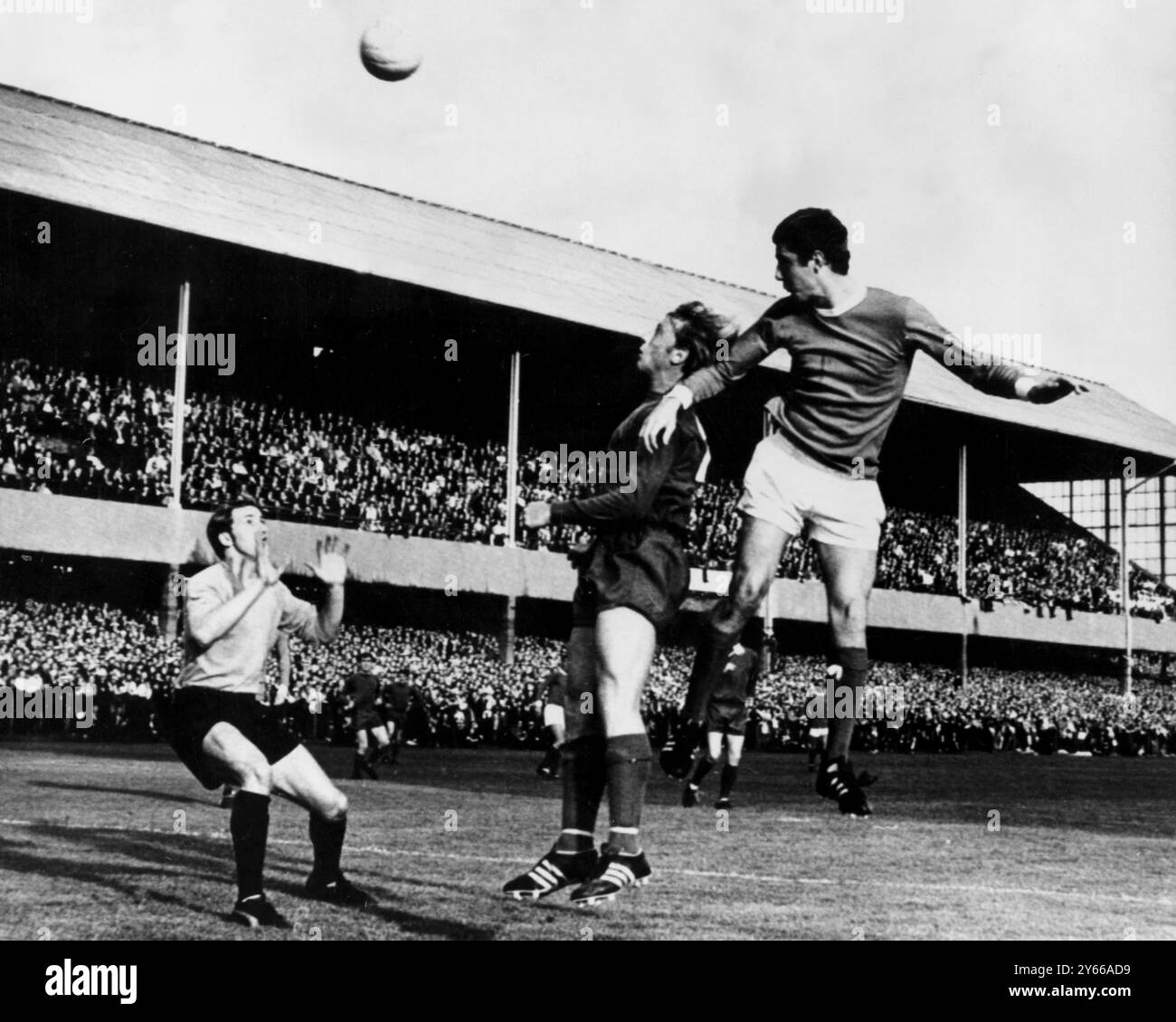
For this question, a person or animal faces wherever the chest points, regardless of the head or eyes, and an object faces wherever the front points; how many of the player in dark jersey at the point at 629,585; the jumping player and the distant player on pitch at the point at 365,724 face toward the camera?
2

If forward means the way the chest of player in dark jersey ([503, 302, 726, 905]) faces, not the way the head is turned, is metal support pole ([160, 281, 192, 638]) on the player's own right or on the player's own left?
on the player's own right

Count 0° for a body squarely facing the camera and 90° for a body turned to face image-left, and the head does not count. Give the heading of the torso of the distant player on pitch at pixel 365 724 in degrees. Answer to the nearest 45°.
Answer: approximately 0°

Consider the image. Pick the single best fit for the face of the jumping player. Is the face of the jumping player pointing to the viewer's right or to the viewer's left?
to the viewer's left

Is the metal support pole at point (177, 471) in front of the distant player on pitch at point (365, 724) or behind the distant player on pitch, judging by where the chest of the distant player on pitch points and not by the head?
behind

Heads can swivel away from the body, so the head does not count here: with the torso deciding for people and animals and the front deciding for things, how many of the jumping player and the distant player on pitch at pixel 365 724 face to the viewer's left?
0

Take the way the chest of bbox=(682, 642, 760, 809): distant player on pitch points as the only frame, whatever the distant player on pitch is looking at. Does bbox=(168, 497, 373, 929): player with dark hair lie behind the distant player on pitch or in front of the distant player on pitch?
in front

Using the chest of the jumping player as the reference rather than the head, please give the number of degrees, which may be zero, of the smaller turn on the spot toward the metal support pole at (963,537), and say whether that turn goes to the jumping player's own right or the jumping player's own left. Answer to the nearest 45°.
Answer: approximately 180°

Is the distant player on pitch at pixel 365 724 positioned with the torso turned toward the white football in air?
yes

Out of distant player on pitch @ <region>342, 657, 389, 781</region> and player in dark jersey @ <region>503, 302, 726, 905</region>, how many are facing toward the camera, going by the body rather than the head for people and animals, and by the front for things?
1

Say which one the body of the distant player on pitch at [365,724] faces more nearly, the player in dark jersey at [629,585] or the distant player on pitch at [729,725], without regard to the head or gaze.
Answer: the player in dark jersey
